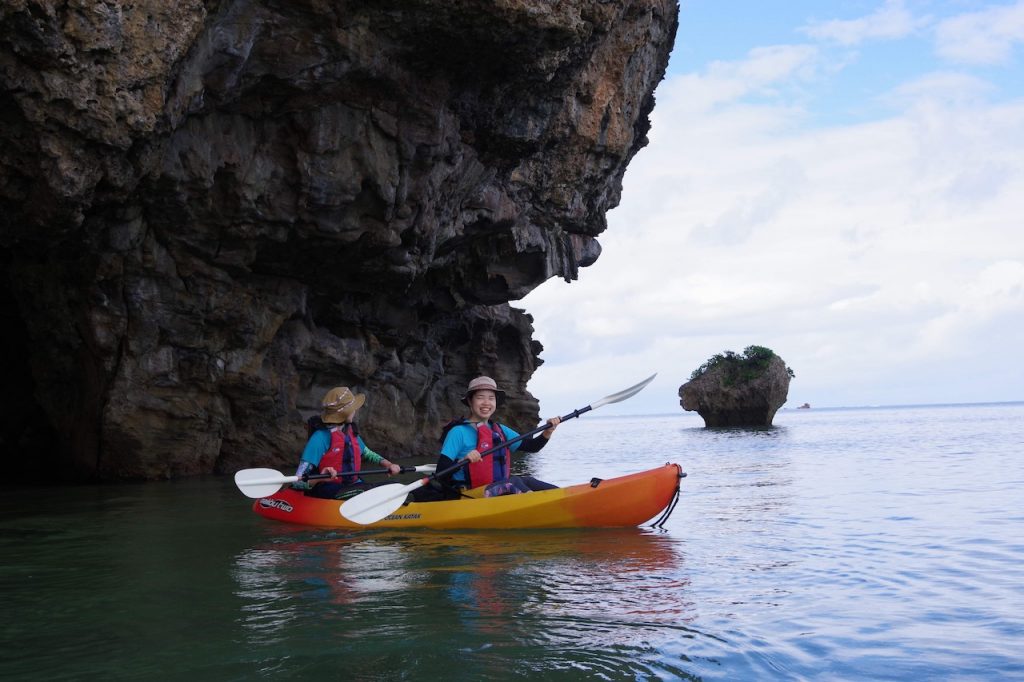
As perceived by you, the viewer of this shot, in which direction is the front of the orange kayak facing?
facing to the right of the viewer

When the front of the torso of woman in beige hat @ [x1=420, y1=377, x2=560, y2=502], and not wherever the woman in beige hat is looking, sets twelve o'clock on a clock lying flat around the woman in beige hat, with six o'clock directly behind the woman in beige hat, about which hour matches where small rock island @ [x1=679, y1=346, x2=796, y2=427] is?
The small rock island is roughly at 8 o'clock from the woman in beige hat.

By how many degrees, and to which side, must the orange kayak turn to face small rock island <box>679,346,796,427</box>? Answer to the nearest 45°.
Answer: approximately 90° to its left
